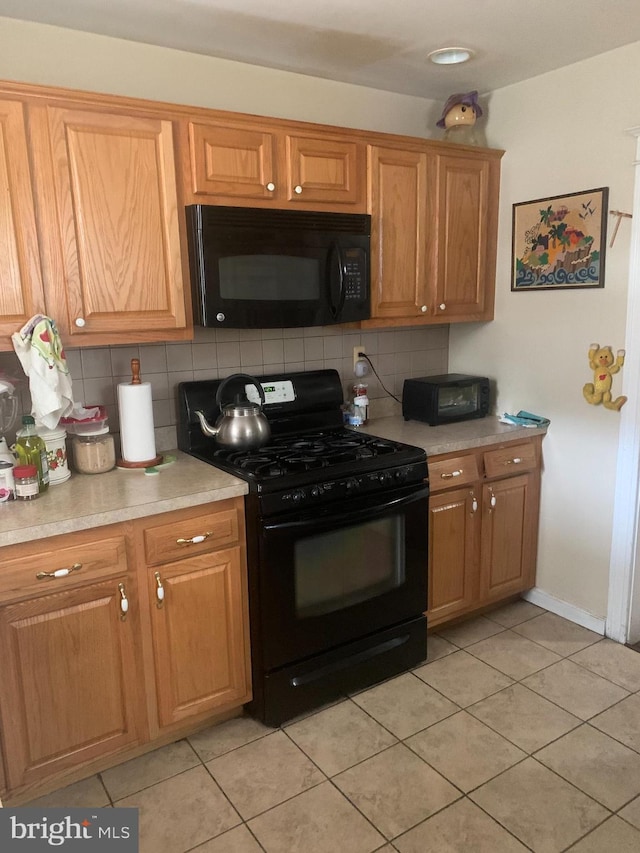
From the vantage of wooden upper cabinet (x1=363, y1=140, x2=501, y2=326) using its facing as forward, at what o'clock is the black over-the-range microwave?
The black over-the-range microwave is roughly at 3 o'clock from the wooden upper cabinet.

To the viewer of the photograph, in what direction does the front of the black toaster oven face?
facing the viewer and to the right of the viewer

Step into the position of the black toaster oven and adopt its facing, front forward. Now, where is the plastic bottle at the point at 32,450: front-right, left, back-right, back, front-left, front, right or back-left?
right

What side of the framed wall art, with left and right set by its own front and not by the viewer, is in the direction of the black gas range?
front

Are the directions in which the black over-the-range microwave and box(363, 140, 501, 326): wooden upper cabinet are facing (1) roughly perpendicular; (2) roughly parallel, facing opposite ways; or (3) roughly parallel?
roughly parallel

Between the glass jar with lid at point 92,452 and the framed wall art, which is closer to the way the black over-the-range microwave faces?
the framed wall art

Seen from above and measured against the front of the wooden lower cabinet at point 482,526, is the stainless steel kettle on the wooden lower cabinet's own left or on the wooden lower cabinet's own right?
on the wooden lower cabinet's own right

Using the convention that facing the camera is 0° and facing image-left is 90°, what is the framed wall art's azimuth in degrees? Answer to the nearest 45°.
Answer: approximately 45°
